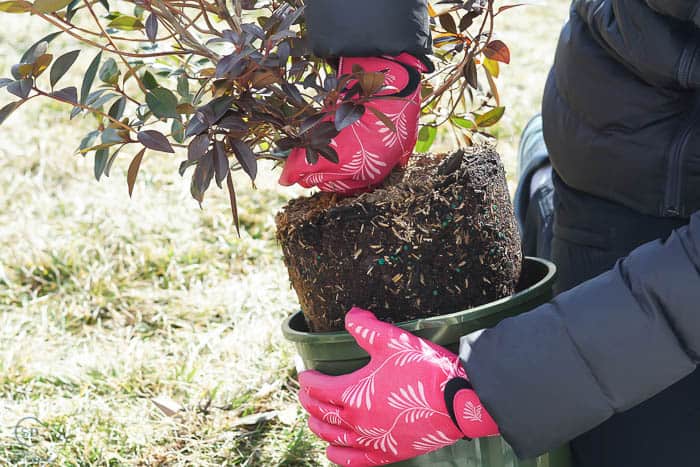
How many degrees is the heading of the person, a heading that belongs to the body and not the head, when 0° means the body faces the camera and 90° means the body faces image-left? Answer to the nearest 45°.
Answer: approximately 90°
